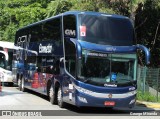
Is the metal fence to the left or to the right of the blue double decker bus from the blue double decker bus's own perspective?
on its left

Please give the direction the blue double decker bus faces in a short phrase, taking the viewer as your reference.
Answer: facing the viewer and to the right of the viewer
